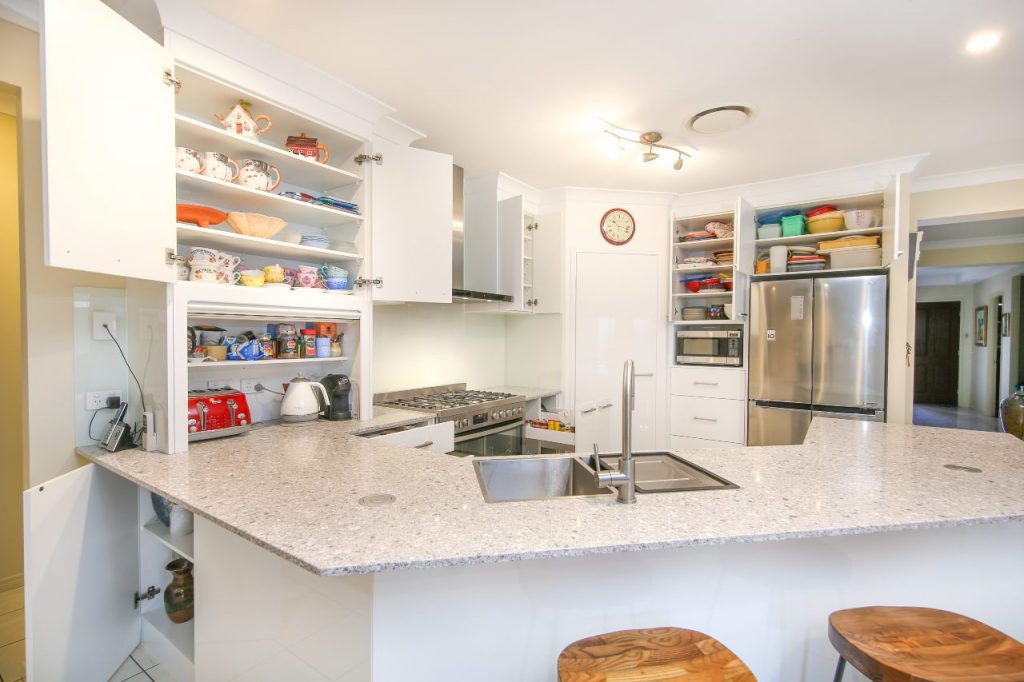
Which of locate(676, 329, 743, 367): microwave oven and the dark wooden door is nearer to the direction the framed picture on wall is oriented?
the microwave oven

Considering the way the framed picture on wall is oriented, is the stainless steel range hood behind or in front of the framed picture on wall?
in front

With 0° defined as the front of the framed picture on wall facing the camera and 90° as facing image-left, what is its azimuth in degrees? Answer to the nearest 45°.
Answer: approximately 45°

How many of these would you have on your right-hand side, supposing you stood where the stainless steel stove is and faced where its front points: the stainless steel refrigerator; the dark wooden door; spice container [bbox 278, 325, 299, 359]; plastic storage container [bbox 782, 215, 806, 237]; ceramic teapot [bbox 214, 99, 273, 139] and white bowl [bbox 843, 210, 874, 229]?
2

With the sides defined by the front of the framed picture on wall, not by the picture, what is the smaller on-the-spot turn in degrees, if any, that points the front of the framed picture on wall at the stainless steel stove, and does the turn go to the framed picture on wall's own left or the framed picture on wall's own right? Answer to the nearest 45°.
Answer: approximately 45° to the framed picture on wall's own left

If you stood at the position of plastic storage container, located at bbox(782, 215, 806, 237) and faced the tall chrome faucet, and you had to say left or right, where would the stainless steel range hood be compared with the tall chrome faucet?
right

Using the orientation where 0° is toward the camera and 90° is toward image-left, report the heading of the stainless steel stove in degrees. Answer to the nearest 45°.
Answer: approximately 315°

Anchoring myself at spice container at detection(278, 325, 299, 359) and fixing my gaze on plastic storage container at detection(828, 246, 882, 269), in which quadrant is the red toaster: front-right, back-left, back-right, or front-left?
back-right

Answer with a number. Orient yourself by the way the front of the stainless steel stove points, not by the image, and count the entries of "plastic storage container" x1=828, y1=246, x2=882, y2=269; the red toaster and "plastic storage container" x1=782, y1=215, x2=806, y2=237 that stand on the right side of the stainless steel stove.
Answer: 1

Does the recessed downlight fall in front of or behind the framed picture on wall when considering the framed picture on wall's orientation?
in front

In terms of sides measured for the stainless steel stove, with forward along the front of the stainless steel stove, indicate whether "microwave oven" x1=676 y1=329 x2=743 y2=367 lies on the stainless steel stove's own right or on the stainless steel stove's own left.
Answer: on the stainless steel stove's own left

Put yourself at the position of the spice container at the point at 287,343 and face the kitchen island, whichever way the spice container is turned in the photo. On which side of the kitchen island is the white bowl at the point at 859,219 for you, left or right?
left

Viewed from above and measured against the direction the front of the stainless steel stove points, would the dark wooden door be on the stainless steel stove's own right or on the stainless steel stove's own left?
on the stainless steel stove's own left

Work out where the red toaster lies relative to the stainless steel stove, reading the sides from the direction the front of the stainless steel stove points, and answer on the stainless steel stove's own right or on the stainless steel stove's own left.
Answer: on the stainless steel stove's own right

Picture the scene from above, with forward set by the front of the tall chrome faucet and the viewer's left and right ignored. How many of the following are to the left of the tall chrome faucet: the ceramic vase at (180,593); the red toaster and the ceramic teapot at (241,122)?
3

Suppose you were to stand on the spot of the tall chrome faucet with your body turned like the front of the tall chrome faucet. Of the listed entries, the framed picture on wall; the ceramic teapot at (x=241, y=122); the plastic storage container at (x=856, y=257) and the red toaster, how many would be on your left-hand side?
2

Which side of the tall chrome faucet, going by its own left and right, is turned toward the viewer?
back
